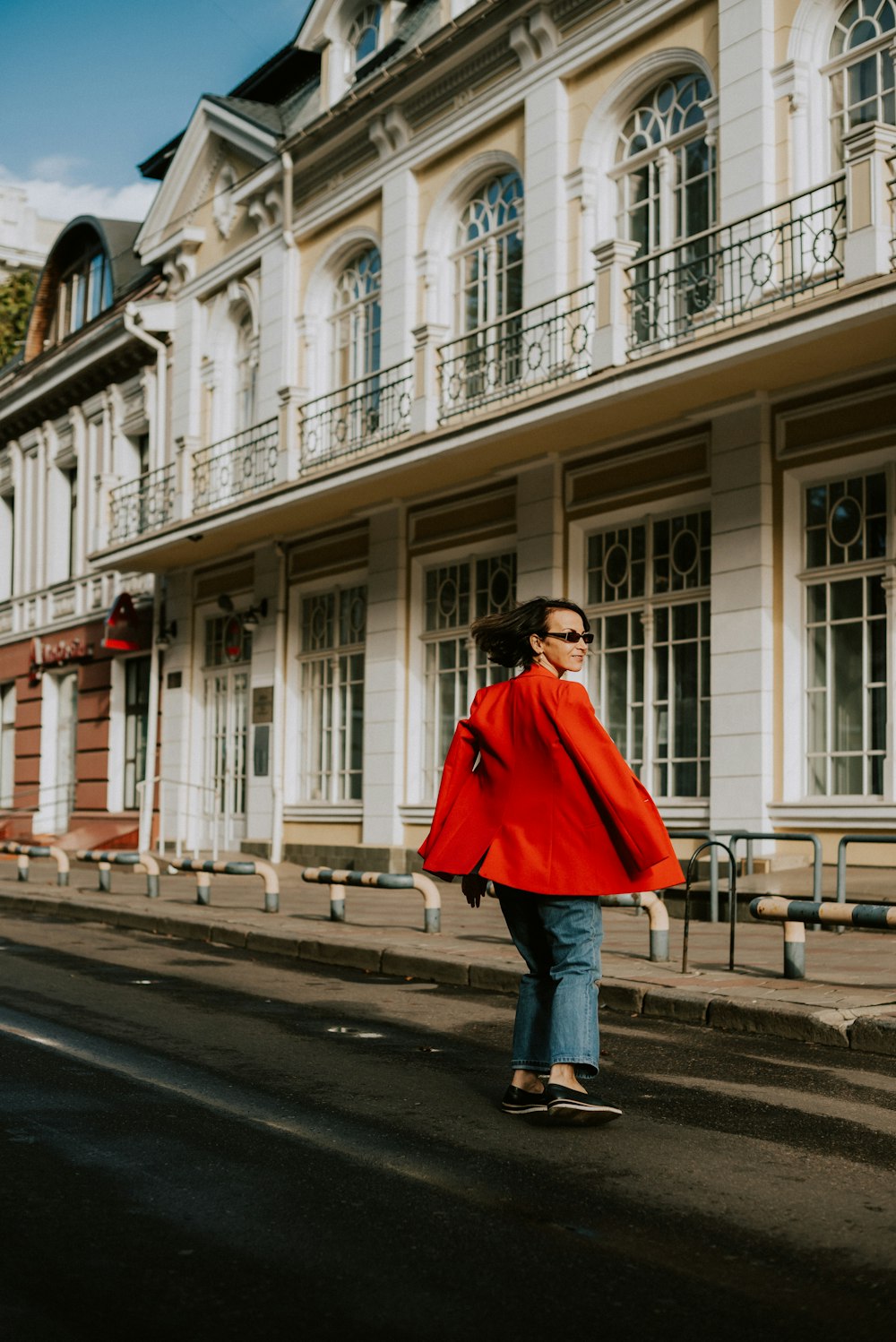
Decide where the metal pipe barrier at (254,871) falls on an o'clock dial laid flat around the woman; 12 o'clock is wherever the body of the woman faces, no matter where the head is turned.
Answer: The metal pipe barrier is roughly at 10 o'clock from the woman.

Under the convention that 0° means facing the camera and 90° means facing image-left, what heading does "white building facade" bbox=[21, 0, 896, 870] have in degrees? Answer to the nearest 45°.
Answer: approximately 45°

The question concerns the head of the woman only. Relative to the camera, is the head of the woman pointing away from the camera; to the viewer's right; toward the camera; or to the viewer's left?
to the viewer's right

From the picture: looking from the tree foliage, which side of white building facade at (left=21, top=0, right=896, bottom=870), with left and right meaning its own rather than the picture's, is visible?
right

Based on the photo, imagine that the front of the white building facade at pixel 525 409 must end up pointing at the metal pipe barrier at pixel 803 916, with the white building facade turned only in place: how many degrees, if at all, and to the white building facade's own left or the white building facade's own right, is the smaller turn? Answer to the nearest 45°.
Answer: approximately 45° to the white building facade's own left

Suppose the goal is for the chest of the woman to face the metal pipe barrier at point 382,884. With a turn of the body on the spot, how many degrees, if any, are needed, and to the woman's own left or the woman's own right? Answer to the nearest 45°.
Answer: approximately 45° to the woman's own left

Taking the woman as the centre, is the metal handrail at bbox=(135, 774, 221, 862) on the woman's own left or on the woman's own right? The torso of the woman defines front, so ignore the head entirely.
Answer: on the woman's own left

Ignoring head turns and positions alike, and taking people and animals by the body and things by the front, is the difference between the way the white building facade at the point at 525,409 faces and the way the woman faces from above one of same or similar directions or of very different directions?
very different directions

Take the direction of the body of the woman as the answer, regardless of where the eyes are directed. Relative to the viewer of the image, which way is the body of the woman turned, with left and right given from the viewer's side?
facing away from the viewer and to the right of the viewer
